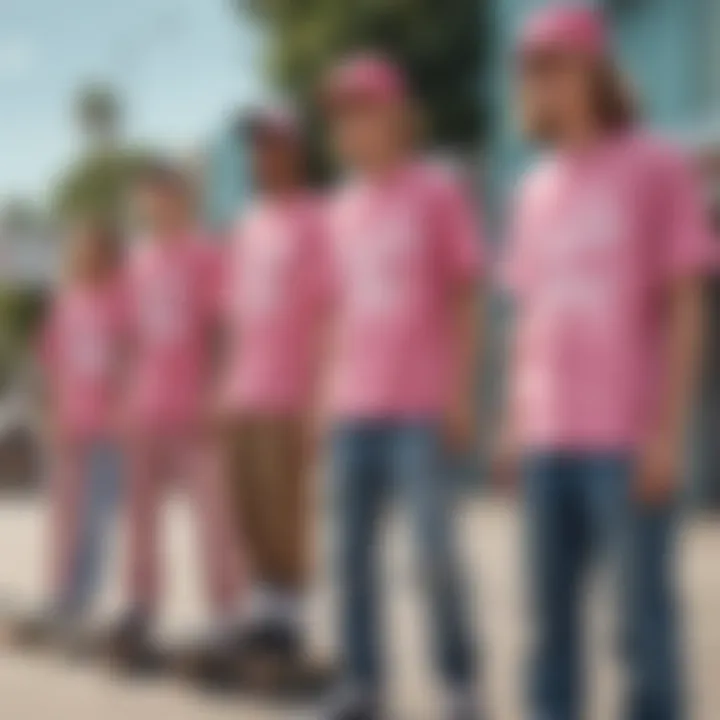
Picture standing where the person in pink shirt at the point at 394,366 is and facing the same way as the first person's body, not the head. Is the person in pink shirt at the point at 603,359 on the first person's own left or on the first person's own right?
on the first person's own left

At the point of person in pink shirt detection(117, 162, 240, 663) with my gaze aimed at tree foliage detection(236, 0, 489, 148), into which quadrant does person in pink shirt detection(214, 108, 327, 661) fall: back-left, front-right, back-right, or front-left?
back-right

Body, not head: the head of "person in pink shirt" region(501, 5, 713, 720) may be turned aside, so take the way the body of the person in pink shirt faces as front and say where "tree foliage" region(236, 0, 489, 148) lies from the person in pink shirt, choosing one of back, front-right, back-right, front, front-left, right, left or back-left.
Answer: back-right

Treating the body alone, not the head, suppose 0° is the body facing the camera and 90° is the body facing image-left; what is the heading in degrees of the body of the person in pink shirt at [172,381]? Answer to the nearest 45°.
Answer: approximately 45°

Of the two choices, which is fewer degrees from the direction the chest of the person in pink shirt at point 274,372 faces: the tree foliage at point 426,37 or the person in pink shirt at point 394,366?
the person in pink shirt

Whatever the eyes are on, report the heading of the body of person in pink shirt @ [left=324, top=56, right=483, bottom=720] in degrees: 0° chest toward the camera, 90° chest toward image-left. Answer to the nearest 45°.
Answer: approximately 45°

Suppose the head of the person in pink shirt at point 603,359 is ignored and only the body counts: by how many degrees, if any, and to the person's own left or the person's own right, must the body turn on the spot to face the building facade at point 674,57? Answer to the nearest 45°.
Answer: approximately 135° to the person's own right

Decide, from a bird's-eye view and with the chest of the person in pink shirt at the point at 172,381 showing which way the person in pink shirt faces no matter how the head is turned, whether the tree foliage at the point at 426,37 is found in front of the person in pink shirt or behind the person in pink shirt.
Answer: behind

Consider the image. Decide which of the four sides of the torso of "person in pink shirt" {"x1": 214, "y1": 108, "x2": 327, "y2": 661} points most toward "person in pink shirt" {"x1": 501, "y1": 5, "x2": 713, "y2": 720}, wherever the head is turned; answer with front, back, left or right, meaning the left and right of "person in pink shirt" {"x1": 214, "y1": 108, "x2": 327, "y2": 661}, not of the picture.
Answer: left
